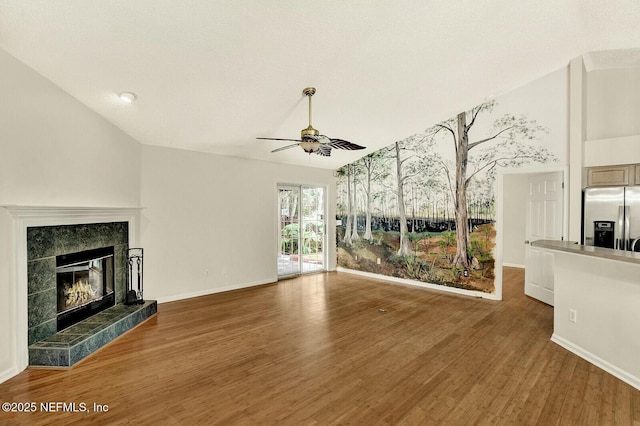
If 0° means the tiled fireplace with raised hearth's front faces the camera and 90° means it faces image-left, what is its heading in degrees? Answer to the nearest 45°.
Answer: approximately 315°

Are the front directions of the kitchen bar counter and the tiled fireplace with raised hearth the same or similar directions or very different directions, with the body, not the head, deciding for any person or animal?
very different directions

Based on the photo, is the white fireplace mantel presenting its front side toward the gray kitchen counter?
yes

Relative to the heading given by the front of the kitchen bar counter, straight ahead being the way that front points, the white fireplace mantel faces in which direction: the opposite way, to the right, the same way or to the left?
the opposite way

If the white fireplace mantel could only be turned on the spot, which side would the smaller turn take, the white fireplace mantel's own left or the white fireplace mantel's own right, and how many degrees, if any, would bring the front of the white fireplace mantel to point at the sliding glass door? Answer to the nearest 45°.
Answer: approximately 45° to the white fireplace mantel's own left

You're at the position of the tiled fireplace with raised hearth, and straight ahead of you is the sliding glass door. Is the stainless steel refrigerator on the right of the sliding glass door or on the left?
right

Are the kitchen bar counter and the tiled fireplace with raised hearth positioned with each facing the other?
yes

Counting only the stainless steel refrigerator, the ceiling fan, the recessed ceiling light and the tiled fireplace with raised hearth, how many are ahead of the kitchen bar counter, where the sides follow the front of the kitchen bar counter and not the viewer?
3

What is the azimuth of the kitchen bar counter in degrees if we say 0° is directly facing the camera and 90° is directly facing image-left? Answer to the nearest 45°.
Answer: approximately 45°

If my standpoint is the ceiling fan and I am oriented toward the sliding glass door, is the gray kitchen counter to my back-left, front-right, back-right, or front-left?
back-right
